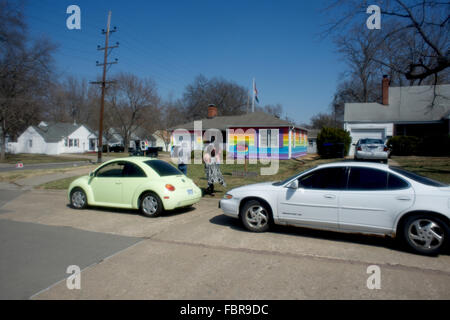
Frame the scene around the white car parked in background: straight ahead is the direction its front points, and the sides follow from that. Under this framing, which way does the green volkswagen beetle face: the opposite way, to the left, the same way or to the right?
to the left

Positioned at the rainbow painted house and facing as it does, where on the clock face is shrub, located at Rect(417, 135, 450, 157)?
The shrub is roughly at 10 o'clock from the rainbow painted house.

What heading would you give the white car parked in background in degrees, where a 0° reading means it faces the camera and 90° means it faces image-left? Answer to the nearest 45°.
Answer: approximately 180°

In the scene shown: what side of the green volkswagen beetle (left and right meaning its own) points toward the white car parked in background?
right

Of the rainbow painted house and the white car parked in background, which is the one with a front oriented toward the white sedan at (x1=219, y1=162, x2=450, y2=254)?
the rainbow painted house

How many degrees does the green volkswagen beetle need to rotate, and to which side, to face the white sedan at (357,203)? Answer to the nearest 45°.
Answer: approximately 180°

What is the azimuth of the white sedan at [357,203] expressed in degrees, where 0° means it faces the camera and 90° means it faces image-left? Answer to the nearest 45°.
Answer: approximately 90°

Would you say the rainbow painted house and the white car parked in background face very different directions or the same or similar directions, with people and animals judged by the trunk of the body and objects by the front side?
very different directions

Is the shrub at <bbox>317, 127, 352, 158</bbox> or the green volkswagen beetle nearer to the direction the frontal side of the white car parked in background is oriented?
the shrub
